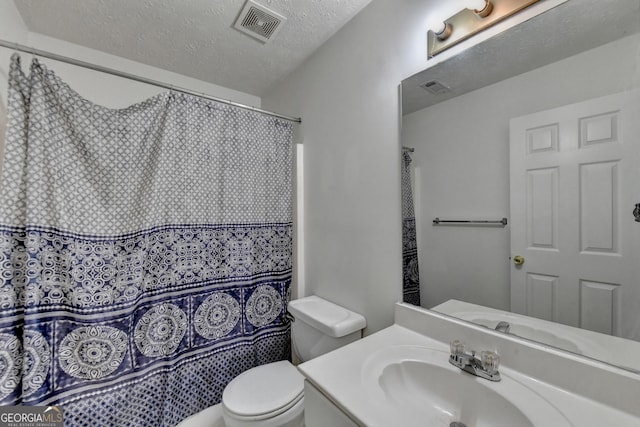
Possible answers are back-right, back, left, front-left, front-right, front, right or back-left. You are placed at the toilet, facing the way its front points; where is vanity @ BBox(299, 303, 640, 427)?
left

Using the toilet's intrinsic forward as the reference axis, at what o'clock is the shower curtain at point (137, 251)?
The shower curtain is roughly at 2 o'clock from the toilet.

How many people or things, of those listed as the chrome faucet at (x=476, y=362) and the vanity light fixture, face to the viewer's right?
0

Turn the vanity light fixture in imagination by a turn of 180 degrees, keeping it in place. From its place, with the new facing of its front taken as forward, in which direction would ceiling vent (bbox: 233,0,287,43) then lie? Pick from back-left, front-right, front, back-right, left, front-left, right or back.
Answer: back-left

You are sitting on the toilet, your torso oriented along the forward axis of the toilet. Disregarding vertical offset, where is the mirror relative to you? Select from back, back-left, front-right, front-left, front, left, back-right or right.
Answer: left

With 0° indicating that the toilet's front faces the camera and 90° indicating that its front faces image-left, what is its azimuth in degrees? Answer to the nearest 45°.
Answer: approximately 45°

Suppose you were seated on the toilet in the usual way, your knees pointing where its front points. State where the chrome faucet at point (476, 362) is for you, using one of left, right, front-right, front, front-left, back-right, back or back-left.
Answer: left

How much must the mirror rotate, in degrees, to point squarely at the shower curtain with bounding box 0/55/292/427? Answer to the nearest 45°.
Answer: approximately 45° to its right
